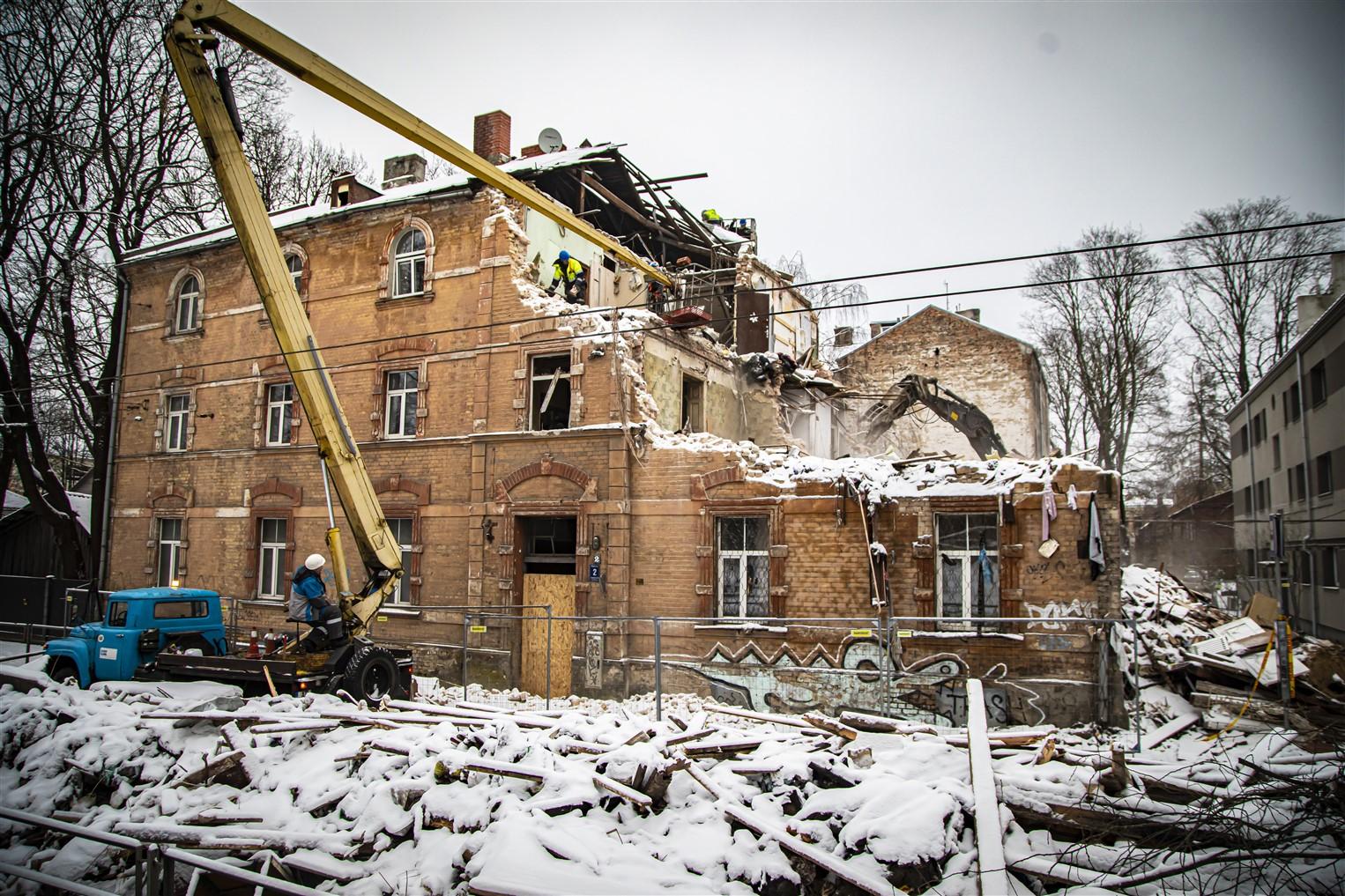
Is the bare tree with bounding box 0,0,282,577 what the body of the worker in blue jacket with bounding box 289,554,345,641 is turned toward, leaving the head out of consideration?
no

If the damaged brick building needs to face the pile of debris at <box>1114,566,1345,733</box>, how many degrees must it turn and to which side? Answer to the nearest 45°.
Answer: approximately 90° to its left

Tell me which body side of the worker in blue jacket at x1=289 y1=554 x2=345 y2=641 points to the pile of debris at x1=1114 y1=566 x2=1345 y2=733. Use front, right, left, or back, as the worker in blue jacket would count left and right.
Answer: front

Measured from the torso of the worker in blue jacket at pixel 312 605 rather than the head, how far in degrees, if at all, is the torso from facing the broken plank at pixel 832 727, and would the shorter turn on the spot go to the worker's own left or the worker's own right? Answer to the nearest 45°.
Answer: approximately 45° to the worker's own right

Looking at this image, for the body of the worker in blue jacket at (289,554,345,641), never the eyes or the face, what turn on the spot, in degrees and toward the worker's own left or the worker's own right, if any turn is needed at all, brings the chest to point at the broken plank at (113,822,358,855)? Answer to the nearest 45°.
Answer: approximately 90° to the worker's own right

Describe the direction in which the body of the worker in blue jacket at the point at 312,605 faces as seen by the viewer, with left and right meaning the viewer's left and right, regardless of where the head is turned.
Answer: facing to the right of the viewer

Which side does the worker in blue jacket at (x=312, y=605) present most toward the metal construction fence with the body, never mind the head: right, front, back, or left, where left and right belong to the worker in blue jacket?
front

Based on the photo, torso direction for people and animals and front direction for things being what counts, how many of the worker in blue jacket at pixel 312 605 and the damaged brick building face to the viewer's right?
1

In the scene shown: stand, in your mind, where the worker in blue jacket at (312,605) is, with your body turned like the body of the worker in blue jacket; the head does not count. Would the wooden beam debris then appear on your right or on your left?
on your right
